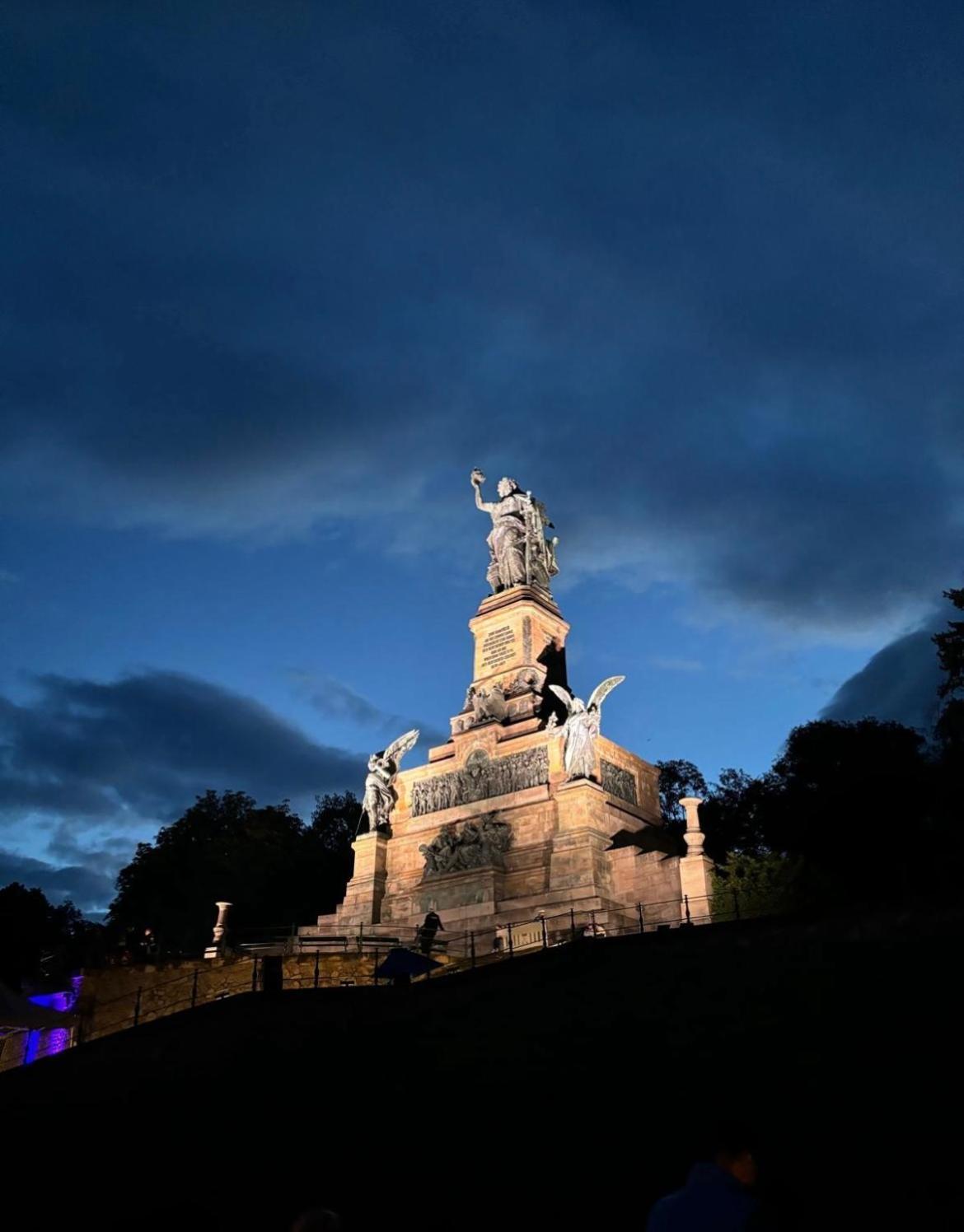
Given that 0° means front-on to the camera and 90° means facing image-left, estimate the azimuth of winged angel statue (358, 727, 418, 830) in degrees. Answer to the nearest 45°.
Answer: approximately 45°

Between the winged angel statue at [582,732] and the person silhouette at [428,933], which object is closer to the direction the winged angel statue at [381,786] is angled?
the person silhouette

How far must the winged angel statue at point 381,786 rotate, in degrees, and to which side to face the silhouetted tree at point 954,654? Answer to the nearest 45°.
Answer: approximately 90° to its left

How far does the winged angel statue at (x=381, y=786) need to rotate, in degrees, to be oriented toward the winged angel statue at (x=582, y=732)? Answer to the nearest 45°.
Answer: approximately 90° to its left

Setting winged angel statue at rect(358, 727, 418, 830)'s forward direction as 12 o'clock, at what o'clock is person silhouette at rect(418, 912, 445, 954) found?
The person silhouette is roughly at 10 o'clock from the winged angel statue.
